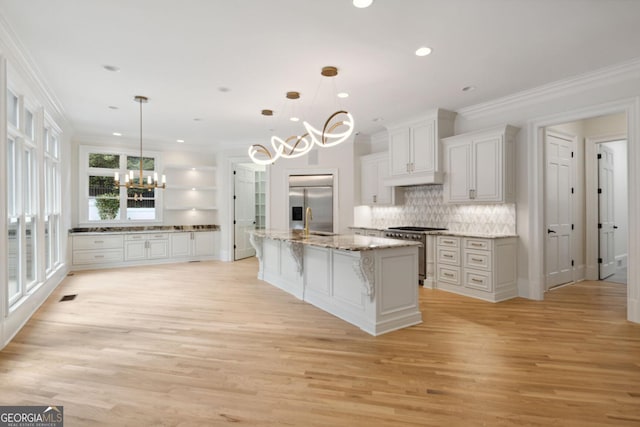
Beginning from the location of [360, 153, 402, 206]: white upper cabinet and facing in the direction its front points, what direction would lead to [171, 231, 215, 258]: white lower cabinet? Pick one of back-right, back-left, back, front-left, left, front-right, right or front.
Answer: front-right

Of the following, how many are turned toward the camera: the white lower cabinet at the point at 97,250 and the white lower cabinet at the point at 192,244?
2

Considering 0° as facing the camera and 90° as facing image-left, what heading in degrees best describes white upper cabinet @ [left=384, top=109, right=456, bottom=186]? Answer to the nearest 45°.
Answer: approximately 45°

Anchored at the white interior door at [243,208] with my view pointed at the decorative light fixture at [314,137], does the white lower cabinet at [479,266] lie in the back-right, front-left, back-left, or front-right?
front-left

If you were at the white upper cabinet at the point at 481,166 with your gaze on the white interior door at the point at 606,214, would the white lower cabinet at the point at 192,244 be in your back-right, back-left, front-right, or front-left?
back-left

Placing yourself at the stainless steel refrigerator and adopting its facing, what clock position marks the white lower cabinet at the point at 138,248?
The white lower cabinet is roughly at 3 o'clock from the stainless steel refrigerator.

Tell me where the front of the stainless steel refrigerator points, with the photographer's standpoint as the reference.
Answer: facing the viewer

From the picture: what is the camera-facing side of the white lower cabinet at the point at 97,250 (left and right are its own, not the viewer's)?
front

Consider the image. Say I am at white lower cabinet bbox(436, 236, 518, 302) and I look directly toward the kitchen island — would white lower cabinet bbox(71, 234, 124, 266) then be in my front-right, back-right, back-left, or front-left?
front-right

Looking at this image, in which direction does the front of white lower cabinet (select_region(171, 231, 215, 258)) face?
toward the camera

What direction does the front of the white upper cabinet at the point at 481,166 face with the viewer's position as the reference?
facing the viewer and to the left of the viewer

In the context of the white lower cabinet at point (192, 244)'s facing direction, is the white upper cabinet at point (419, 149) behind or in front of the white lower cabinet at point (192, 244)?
in front

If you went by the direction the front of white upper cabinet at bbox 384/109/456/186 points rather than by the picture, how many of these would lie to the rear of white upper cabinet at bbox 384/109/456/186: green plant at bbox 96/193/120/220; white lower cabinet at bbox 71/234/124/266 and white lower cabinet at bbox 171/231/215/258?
0

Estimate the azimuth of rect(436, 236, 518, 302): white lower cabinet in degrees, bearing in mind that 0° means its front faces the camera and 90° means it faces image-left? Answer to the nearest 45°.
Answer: approximately 45°

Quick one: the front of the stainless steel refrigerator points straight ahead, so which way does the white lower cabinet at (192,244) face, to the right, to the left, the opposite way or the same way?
the same way

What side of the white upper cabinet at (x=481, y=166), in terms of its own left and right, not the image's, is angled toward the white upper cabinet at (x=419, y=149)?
right

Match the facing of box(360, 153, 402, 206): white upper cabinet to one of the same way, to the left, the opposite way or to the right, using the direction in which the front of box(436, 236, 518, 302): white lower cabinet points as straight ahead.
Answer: the same way

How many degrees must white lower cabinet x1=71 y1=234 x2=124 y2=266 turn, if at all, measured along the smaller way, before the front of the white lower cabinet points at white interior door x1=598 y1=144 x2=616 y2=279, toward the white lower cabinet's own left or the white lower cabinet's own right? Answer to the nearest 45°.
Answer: approximately 45° to the white lower cabinet's own left

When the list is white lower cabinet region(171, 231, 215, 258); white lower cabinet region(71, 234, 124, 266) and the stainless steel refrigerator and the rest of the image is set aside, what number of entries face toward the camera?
3

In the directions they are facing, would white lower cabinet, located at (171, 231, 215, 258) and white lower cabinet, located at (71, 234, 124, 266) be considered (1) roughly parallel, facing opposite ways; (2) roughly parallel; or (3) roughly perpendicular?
roughly parallel
